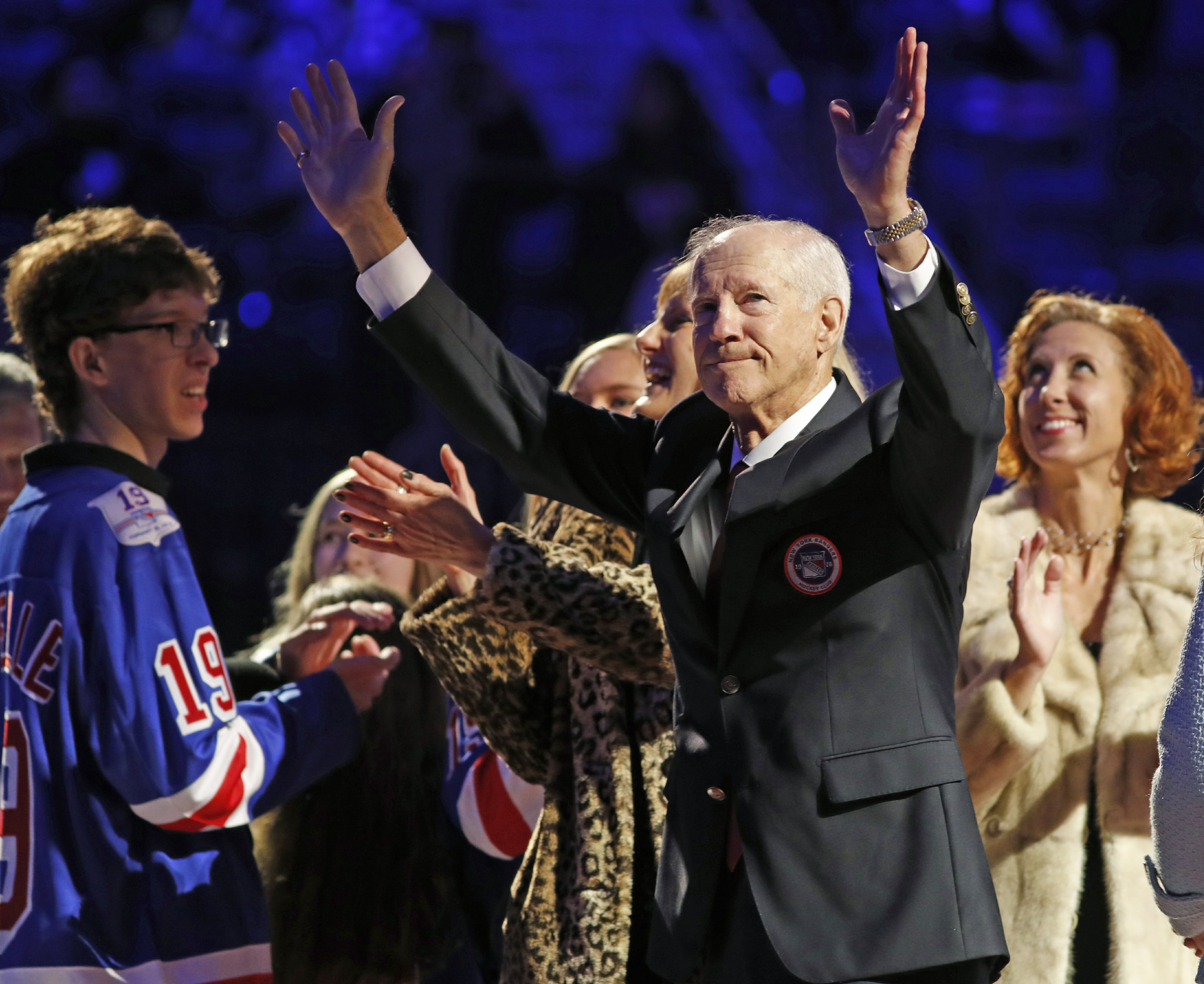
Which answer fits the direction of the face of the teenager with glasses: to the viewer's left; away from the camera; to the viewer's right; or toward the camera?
to the viewer's right

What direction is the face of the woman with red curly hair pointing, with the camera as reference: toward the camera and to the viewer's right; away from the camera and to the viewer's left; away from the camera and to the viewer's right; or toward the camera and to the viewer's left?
toward the camera and to the viewer's left

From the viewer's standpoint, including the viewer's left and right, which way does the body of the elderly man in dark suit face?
facing the viewer and to the left of the viewer

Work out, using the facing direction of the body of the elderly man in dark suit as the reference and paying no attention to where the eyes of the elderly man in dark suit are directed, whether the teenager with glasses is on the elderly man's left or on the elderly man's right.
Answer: on the elderly man's right

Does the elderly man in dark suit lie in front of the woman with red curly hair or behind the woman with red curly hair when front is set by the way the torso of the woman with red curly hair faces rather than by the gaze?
in front

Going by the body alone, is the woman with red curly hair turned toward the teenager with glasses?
no

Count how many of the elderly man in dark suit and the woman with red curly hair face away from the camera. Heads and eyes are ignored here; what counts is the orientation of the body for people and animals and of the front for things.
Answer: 0

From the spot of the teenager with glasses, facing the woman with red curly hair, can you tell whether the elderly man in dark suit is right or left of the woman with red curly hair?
right

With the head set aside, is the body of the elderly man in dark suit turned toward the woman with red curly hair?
no

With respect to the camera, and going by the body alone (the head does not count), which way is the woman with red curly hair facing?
toward the camera
